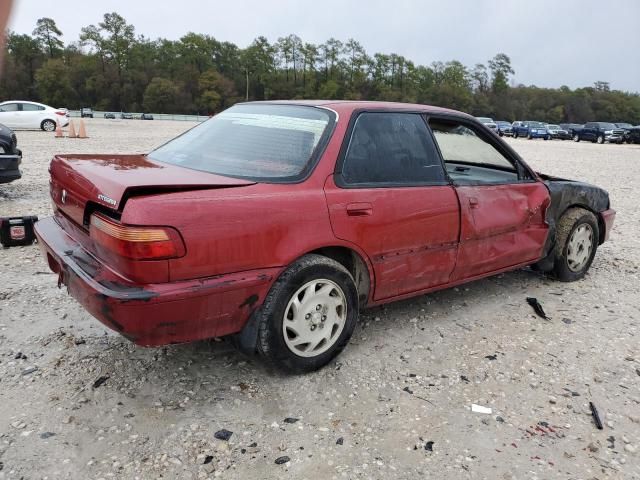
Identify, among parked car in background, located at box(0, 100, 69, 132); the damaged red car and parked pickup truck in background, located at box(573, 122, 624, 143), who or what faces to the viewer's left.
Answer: parked car in background, located at box(0, 100, 69, 132)

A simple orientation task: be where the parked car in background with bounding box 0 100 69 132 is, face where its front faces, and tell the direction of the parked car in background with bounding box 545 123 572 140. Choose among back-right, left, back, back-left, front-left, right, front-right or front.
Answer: back

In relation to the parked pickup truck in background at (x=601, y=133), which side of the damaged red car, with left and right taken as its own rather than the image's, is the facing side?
front

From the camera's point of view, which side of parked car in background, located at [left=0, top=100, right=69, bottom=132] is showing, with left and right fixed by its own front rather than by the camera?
left

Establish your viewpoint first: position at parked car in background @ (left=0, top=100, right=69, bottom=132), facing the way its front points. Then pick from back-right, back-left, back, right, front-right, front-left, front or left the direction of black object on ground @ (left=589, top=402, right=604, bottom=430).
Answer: left

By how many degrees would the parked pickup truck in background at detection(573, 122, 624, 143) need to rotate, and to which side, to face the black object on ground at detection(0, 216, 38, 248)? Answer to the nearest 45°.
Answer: approximately 45° to its right

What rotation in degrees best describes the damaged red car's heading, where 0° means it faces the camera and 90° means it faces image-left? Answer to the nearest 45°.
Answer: approximately 225°

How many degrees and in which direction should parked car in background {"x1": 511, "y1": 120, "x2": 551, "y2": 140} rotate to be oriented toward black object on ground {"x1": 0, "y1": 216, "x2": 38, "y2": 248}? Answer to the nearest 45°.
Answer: approximately 45° to its right

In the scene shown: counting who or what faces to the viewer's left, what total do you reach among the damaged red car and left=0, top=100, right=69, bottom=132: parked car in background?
1

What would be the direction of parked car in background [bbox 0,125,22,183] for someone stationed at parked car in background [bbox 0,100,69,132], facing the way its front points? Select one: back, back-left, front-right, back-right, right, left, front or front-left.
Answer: left

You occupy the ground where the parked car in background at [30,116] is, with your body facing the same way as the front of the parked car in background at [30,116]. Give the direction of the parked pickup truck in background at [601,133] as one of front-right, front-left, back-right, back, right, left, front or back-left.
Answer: back

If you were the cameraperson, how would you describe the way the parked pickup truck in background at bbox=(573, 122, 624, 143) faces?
facing the viewer and to the right of the viewer

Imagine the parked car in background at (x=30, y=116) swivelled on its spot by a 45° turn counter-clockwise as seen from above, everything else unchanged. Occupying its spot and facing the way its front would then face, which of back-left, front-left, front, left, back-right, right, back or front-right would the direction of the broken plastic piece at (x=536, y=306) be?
front-left

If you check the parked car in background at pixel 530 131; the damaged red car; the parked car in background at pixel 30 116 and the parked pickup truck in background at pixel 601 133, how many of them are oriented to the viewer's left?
1
